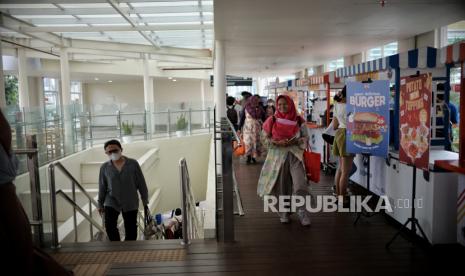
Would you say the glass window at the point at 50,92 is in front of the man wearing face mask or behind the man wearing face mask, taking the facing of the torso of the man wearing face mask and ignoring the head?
behind

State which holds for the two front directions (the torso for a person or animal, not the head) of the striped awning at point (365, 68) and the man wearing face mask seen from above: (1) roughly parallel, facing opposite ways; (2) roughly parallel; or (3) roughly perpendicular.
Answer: roughly perpendicular

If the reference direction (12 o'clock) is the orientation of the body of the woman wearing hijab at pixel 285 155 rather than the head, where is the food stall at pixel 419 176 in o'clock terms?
The food stall is roughly at 9 o'clock from the woman wearing hijab.

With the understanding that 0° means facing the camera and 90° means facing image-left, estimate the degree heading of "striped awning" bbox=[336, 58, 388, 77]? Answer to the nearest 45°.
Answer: approximately 45°

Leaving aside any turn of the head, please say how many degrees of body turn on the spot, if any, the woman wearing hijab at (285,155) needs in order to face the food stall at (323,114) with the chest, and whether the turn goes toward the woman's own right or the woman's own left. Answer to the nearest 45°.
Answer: approximately 180°
